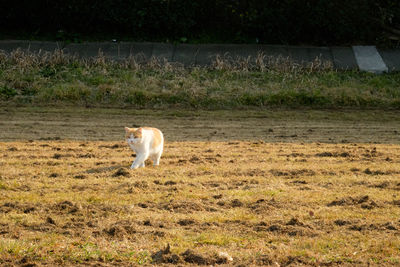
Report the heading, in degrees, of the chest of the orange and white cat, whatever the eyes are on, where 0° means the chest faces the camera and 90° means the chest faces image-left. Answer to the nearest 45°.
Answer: approximately 45°

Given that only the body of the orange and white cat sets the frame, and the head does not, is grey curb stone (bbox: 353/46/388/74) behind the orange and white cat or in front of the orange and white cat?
behind
